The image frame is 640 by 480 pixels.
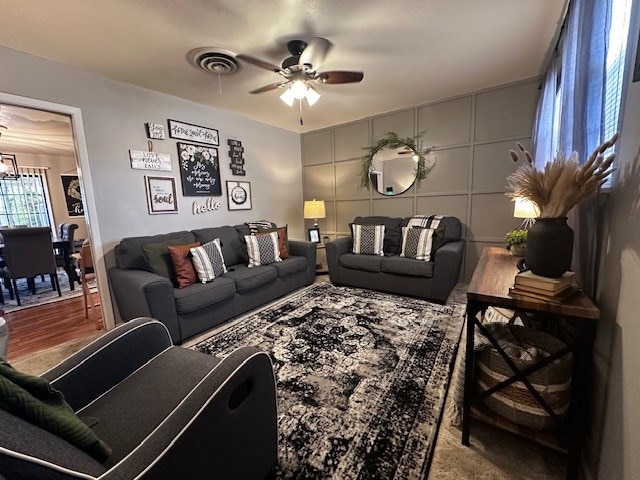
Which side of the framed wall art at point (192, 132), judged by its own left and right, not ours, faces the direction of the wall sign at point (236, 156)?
left

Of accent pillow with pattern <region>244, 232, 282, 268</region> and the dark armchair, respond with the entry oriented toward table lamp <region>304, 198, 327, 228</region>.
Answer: the dark armchair

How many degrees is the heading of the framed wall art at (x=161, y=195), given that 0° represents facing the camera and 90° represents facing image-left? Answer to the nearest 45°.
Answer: approximately 315°

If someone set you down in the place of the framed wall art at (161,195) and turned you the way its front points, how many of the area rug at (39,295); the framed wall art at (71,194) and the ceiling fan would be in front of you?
1

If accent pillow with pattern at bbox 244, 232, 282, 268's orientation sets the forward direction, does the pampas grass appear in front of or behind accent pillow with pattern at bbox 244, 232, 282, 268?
in front

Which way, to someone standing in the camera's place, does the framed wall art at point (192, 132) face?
facing the viewer and to the right of the viewer

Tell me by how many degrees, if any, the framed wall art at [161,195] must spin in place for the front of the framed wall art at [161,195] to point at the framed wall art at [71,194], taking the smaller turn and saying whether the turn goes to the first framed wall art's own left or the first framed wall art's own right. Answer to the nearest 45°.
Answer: approximately 135° to the first framed wall art's own left

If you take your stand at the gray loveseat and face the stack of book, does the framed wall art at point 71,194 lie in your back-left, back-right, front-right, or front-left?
back-right

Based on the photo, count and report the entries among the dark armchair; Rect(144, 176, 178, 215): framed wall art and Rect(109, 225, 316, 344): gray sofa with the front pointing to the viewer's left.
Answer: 0

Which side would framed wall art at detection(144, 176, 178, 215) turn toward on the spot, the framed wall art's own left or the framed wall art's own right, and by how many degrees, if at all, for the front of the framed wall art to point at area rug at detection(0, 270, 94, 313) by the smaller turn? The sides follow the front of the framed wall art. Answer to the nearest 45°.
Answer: approximately 180°

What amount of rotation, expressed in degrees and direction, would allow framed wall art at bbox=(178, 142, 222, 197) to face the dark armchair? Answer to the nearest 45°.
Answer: approximately 45° to its right
